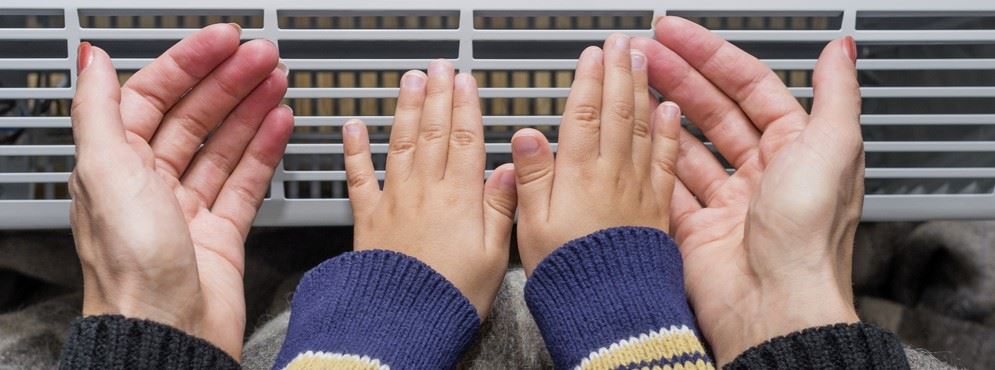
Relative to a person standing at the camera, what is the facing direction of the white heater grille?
facing the viewer
